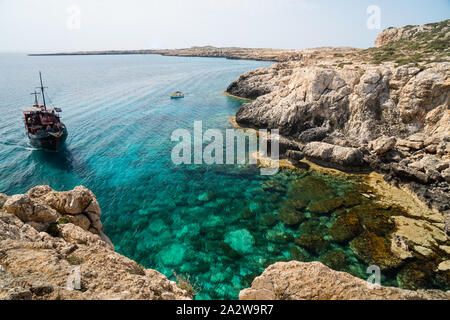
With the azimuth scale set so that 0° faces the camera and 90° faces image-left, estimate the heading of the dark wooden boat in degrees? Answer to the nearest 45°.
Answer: approximately 315°

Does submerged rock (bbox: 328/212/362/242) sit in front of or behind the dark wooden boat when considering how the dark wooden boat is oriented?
in front

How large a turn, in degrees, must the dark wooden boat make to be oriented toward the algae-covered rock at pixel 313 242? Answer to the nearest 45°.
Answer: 0° — it already faces it

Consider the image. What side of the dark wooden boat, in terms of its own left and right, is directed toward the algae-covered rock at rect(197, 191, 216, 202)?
front

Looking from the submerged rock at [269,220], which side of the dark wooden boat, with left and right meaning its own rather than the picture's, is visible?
front

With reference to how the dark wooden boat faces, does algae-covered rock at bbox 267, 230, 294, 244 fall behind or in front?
in front

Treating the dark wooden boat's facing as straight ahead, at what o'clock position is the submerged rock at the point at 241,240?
The submerged rock is roughly at 1 o'clock from the dark wooden boat.

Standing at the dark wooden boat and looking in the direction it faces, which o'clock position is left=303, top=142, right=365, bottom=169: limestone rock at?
The limestone rock is roughly at 12 o'clock from the dark wooden boat.
